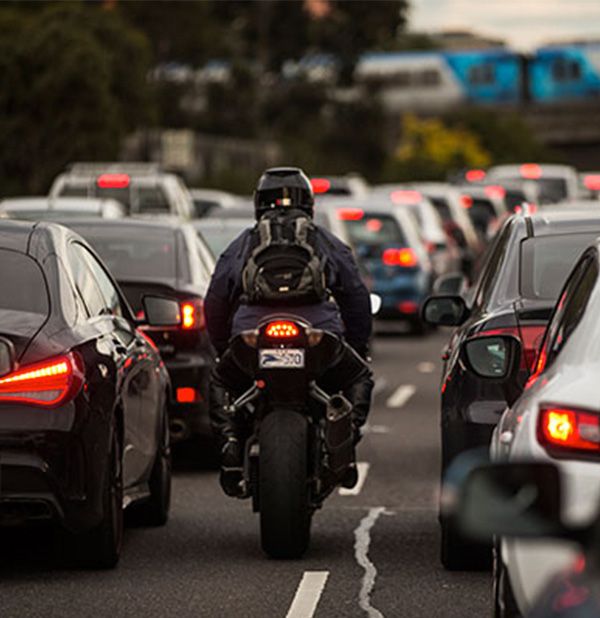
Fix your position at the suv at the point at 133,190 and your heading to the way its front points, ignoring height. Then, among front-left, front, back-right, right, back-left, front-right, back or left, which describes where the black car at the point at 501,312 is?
back

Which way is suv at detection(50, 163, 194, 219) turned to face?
away from the camera

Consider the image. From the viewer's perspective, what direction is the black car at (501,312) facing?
away from the camera

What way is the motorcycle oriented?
away from the camera

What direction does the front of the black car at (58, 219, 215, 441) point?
away from the camera

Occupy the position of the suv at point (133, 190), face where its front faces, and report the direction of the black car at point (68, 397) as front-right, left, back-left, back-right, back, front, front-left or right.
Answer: back

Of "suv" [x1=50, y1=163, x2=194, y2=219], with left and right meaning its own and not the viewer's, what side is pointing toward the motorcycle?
back

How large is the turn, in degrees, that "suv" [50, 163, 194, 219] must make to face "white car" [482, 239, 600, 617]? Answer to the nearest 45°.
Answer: approximately 180°

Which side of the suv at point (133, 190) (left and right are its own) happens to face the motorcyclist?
back
